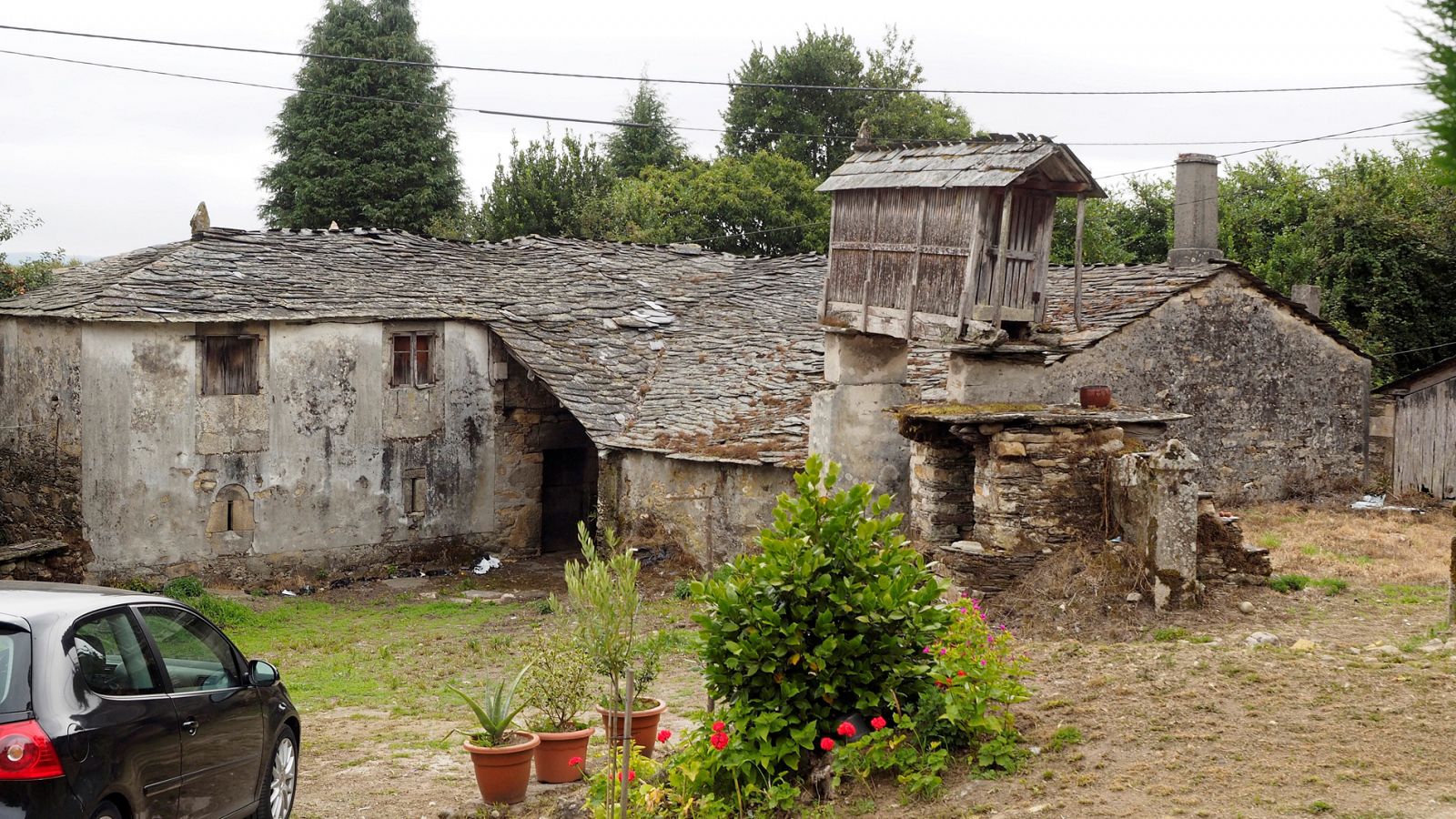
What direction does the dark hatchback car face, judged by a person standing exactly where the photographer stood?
facing away from the viewer and to the right of the viewer

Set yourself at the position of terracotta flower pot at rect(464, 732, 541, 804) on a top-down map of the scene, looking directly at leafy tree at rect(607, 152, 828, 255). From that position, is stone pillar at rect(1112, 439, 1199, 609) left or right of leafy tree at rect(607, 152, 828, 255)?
right

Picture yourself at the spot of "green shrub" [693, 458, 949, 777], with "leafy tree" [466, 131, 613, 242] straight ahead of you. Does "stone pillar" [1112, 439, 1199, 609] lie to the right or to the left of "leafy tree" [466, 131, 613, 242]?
right

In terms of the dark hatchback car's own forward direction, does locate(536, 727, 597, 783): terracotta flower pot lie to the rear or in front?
in front

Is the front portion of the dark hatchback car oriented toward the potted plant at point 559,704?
yes

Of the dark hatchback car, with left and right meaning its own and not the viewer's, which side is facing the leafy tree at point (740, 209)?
front

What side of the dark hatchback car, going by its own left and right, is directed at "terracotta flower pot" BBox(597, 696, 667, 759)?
front

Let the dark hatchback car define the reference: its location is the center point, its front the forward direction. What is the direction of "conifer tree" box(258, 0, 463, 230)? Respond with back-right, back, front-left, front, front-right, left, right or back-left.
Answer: front-left

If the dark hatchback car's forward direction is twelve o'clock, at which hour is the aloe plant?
The aloe plant is roughly at 12 o'clock from the dark hatchback car.
